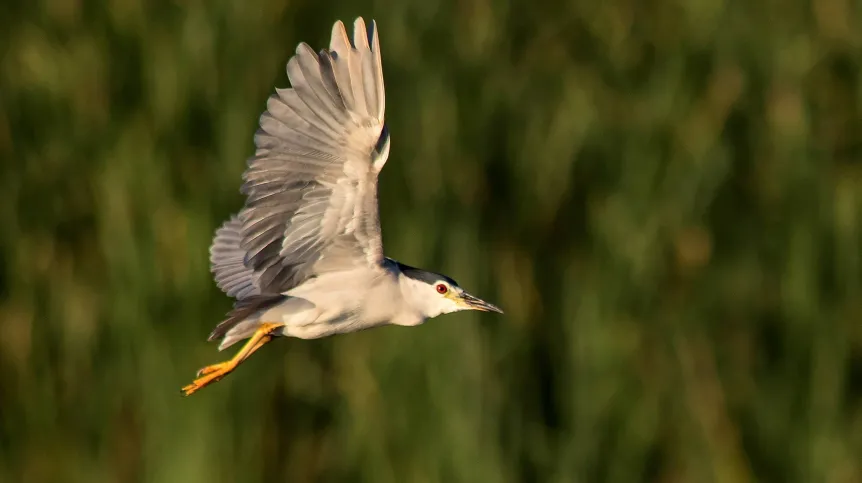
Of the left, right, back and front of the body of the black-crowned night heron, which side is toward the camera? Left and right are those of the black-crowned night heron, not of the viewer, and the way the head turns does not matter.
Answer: right
